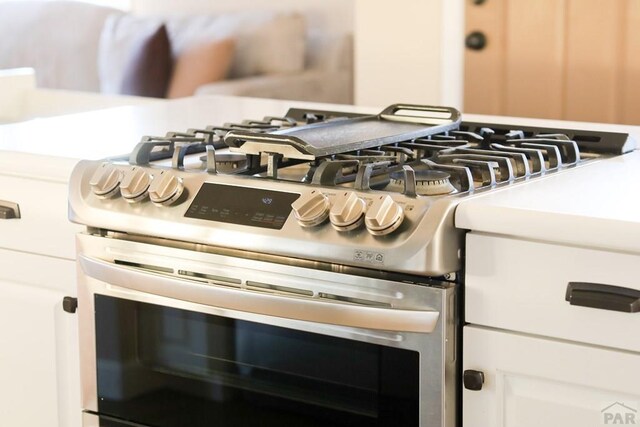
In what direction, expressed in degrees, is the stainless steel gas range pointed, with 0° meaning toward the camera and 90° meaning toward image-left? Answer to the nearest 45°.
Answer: approximately 45°

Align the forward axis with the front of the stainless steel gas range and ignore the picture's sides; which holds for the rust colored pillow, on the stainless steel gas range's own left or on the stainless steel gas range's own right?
on the stainless steel gas range's own right

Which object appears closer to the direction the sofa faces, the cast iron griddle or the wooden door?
the cast iron griddle

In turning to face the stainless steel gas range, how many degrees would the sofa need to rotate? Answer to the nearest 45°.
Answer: approximately 45° to its left

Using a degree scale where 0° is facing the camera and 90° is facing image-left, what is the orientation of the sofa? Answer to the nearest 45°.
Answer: approximately 45°

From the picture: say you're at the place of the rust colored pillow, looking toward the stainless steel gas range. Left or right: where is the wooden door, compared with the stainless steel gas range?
left

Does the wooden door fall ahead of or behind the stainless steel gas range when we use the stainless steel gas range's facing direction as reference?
behind
